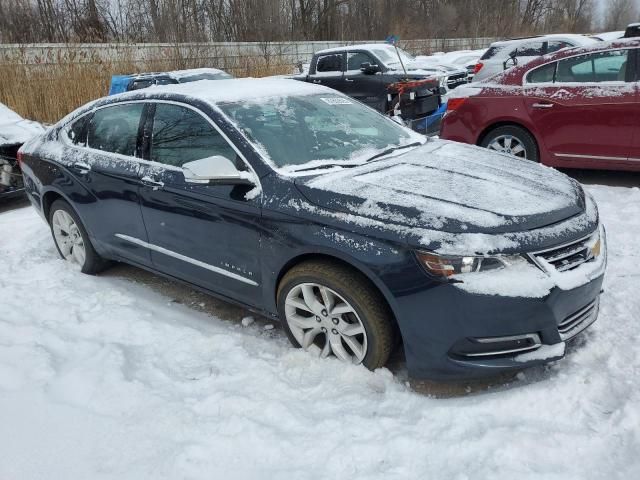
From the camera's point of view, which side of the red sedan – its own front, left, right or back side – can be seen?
right

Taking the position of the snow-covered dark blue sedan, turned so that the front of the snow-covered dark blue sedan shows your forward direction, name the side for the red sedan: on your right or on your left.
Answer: on your left

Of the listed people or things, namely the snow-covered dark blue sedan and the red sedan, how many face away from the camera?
0

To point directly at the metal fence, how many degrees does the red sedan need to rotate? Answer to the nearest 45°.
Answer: approximately 135° to its left

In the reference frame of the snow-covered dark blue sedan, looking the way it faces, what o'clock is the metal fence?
The metal fence is roughly at 7 o'clock from the snow-covered dark blue sedan.

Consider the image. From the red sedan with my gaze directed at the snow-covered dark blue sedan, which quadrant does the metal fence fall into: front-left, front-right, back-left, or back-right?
back-right

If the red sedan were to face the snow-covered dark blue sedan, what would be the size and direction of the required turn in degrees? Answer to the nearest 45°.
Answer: approximately 90° to its right
